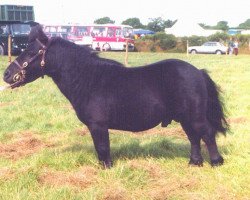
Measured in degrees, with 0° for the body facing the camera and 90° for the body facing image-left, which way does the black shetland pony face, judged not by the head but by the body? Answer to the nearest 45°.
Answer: approximately 90°

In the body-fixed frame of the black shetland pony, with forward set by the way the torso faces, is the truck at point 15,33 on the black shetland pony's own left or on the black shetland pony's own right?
on the black shetland pony's own right
